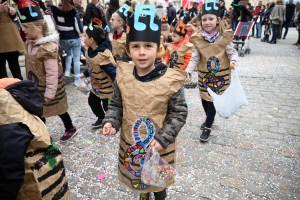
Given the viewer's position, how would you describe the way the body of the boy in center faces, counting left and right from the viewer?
facing the viewer

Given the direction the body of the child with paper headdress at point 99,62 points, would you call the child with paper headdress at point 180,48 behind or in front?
behind

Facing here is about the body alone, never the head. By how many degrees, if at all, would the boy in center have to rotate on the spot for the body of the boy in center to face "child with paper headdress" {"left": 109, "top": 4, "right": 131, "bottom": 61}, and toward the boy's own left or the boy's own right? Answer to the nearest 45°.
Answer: approximately 180°

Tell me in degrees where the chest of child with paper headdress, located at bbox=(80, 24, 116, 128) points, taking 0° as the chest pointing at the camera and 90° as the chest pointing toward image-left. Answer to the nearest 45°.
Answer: approximately 45°

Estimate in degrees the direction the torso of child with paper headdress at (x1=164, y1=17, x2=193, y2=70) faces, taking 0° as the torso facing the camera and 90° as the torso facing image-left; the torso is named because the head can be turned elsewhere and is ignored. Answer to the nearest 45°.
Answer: approximately 45°

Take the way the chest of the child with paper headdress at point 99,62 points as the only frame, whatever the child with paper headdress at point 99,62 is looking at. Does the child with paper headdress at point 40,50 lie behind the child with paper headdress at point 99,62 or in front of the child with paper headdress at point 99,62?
in front

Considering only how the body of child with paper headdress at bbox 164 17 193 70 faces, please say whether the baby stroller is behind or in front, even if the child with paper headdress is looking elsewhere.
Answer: behind

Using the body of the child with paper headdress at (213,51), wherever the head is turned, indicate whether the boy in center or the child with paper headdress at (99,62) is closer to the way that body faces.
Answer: the boy in center
